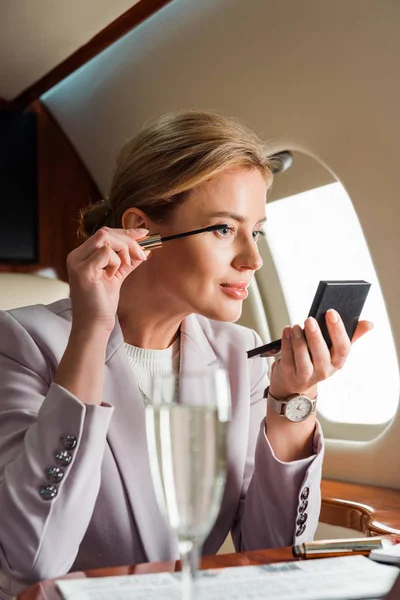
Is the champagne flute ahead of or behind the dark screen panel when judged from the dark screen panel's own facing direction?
ahead

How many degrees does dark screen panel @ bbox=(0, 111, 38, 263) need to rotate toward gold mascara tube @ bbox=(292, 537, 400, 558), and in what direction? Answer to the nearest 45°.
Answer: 0° — it already faces it

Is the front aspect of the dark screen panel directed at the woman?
yes

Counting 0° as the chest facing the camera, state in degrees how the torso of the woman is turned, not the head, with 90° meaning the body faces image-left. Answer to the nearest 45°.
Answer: approximately 315°

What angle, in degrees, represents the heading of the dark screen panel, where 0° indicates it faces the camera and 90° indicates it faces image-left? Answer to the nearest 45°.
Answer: approximately 0°
